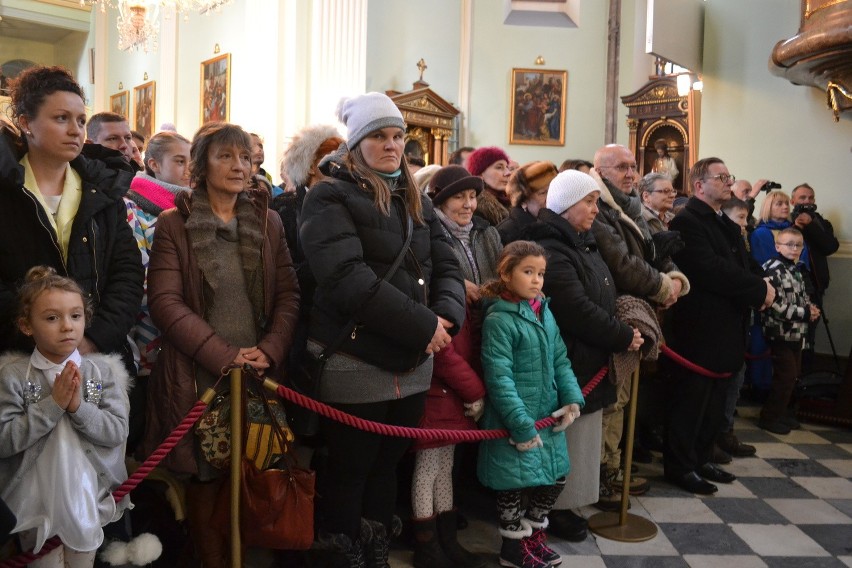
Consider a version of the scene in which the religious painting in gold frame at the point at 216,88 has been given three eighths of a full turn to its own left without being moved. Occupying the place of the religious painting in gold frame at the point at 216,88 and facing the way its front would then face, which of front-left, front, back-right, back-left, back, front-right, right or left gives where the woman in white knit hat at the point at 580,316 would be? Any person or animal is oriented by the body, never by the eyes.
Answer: right

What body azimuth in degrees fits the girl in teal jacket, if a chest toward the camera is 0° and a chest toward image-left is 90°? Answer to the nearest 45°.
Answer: approximately 315°

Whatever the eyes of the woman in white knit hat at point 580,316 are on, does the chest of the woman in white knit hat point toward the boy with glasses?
no

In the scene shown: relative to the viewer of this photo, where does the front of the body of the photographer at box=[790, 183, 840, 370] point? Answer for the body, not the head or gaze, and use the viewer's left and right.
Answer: facing the viewer and to the left of the viewer

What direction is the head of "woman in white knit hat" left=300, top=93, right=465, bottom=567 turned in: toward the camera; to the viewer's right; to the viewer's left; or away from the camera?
toward the camera

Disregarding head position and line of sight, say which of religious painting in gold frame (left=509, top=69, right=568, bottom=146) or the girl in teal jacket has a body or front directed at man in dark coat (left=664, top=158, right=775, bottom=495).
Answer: the religious painting in gold frame

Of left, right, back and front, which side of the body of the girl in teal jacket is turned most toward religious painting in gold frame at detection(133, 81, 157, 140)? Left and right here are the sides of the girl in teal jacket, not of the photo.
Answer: back

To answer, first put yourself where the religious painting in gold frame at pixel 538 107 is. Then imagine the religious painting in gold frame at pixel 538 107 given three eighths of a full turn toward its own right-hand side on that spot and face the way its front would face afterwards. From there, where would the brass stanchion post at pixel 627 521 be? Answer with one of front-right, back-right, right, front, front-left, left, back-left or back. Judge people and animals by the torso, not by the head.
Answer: back-left

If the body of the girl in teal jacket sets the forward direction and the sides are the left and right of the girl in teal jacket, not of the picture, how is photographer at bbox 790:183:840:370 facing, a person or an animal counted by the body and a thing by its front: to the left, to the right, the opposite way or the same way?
to the right

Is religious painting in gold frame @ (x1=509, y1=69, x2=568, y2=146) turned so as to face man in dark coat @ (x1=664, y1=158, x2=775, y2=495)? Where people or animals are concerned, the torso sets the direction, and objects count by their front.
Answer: yes

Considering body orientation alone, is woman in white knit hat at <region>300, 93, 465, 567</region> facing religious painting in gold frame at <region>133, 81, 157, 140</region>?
no
